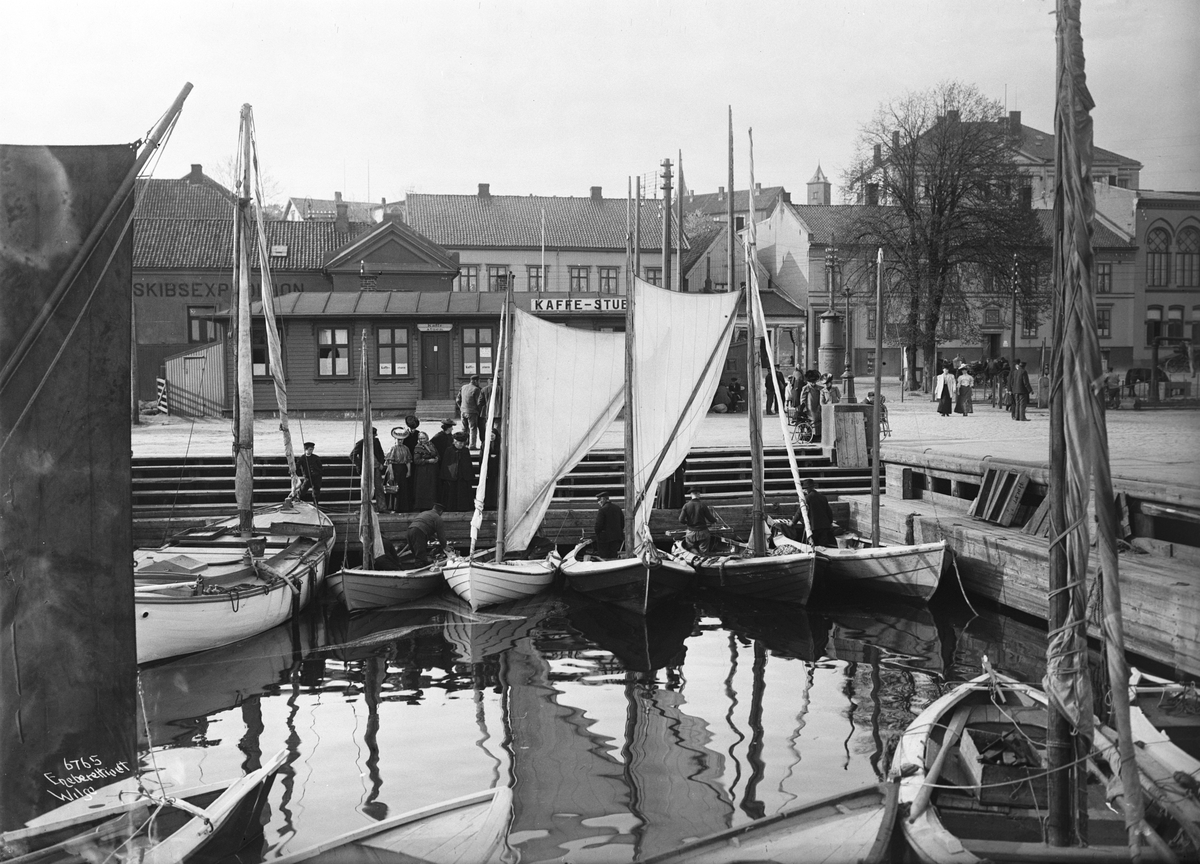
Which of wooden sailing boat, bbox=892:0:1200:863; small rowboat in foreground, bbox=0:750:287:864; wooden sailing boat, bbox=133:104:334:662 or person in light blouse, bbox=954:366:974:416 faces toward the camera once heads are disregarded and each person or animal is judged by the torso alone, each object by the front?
the person in light blouse

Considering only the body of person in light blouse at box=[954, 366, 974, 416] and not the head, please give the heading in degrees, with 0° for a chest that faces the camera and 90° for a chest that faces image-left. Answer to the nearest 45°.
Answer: approximately 0°

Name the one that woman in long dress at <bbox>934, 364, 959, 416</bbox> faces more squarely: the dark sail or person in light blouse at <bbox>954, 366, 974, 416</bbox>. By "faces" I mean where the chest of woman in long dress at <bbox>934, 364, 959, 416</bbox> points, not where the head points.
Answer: the dark sail

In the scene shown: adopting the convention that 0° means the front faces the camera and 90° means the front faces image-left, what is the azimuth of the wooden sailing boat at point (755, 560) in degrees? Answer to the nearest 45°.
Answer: approximately 315°

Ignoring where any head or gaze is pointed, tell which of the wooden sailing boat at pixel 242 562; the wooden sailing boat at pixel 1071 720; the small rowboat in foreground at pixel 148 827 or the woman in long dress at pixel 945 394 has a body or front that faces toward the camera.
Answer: the woman in long dress

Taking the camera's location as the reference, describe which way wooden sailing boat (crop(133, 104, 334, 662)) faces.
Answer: facing away from the viewer and to the right of the viewer

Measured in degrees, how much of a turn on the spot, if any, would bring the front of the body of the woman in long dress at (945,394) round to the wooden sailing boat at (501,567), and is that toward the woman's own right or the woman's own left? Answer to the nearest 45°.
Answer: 0° — they already face it

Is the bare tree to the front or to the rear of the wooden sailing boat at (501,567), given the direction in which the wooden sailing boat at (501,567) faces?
to the rear
